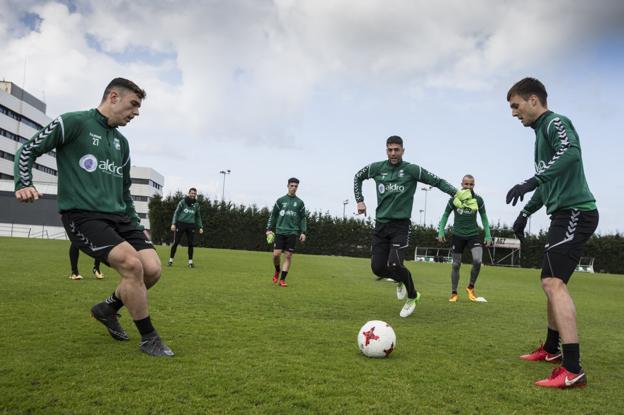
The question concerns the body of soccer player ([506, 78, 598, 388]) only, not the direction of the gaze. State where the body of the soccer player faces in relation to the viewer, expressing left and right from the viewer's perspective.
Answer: facing to the left of the viewer

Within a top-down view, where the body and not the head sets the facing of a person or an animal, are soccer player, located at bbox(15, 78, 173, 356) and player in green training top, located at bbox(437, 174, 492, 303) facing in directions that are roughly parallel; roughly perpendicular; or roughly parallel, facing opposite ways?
roughly perpendicular

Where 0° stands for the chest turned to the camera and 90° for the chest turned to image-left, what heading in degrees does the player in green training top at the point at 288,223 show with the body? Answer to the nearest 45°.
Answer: approximately 0°

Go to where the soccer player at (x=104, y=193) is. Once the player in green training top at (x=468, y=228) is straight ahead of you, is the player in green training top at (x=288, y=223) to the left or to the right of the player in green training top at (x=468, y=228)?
left

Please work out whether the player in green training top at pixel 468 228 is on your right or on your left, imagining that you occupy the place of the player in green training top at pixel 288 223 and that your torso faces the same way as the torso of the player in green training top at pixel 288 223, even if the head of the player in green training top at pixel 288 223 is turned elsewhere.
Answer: on your left

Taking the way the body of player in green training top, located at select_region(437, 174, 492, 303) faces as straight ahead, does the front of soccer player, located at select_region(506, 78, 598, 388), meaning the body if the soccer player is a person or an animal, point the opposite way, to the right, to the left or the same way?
to the right

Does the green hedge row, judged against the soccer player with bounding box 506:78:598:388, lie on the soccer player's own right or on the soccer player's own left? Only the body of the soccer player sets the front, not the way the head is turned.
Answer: on the soccer player's own right

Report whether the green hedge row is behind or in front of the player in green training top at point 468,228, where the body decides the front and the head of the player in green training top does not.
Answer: behind

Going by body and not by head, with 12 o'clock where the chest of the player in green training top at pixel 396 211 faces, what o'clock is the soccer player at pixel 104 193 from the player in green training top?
The soccer player is roughly at 1 o'clock from the player in green training top.
